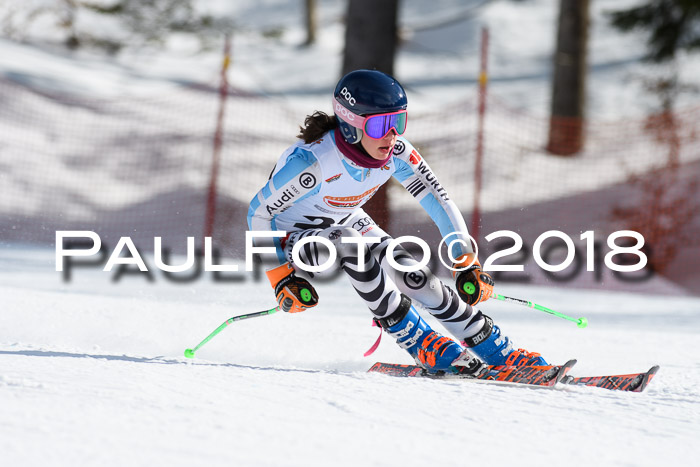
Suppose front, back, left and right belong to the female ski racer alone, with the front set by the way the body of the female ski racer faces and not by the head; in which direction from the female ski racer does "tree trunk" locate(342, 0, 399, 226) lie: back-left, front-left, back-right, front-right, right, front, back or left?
back-left

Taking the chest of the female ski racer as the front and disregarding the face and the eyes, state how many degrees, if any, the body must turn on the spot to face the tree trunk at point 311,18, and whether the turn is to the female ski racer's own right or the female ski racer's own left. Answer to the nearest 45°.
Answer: approximately 135° to the female ski racer's own left

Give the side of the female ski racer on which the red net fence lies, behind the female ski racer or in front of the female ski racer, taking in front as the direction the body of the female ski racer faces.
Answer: behind

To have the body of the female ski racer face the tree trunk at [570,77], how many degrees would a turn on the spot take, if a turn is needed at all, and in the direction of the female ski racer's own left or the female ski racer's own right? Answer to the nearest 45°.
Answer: approximately 135° to the female ski racer's own left

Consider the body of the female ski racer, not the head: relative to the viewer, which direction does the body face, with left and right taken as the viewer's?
facing the viewer and to the right of the viewer

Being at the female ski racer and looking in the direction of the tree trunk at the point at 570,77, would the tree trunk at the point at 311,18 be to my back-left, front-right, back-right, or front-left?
front-left
